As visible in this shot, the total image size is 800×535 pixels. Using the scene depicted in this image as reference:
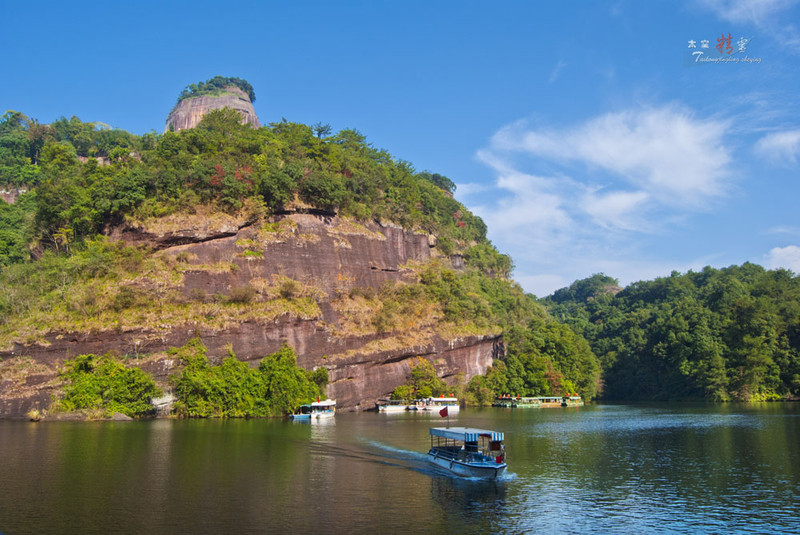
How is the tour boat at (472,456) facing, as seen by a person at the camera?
facing the viewer and to the right of the viewer

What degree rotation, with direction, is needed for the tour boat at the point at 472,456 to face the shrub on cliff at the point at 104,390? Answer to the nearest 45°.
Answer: approximately 180°
